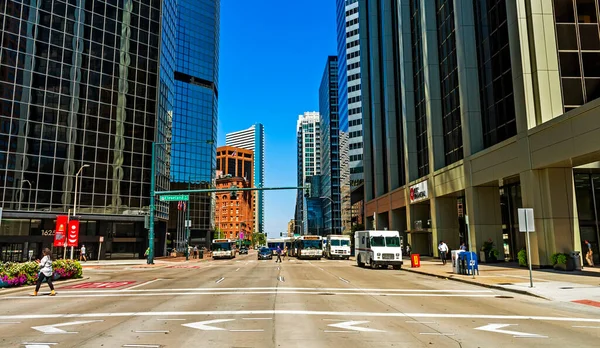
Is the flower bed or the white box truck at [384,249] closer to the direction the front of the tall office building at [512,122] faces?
the flower bed

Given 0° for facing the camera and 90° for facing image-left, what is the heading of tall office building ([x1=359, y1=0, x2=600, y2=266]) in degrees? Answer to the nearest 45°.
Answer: approximately 45°

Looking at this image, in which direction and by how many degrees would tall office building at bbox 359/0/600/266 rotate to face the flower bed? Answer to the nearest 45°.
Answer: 0° — it already faces it

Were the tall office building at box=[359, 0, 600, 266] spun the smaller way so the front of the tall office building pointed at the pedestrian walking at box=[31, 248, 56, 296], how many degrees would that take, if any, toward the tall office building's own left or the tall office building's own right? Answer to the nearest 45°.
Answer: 0° — it already faces them
